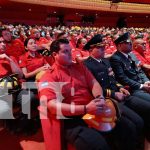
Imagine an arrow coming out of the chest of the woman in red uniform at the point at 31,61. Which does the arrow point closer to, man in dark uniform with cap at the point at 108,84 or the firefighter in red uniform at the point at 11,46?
the man in dark uniform with cap

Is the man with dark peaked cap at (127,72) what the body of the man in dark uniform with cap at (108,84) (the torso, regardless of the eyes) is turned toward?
no

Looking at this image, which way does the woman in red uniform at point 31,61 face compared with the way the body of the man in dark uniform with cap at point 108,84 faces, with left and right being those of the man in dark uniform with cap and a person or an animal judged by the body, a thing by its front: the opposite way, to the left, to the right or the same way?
the same way

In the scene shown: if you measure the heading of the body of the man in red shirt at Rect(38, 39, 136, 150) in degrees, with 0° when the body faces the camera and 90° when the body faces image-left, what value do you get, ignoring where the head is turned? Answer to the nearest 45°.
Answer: approximately 315°

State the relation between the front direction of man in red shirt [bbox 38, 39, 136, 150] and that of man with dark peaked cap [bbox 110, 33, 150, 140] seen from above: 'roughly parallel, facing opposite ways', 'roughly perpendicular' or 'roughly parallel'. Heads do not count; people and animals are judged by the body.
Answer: roughly parallel

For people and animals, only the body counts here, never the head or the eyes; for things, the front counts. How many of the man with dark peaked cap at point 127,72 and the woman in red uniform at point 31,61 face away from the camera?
0

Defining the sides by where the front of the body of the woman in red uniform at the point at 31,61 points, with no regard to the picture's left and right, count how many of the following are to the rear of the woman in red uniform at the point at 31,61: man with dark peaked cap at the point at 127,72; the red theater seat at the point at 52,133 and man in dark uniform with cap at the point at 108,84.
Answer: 0

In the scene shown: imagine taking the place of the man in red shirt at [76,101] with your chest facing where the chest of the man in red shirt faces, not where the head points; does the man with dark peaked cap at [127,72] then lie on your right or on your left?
on your left

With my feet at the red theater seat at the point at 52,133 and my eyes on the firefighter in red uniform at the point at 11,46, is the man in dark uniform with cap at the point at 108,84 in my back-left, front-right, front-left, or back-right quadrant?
front-right

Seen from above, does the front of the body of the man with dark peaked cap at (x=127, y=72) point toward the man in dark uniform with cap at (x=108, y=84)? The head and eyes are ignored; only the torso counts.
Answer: no

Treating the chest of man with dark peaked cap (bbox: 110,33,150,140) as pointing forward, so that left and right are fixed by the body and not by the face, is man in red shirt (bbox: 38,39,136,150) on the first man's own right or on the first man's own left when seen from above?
on the first man's own right

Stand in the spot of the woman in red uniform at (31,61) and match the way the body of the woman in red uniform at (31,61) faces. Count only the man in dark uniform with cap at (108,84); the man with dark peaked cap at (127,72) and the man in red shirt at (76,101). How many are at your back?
0

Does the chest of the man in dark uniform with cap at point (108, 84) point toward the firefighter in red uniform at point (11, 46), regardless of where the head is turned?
no

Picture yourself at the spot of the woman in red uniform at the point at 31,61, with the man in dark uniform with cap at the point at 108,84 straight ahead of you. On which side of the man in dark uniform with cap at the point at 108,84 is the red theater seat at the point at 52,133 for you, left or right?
right
